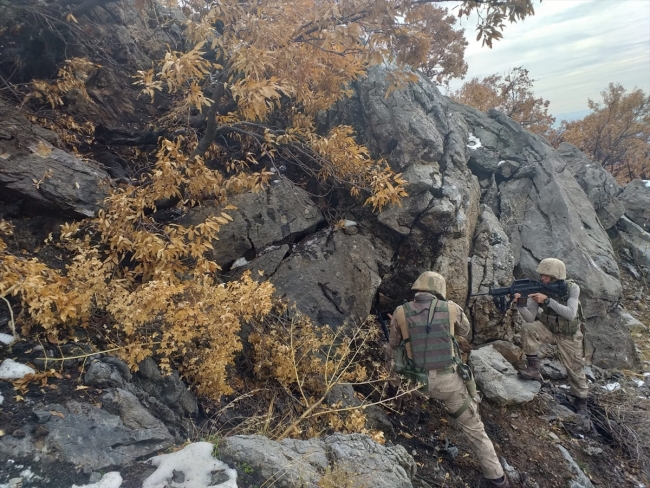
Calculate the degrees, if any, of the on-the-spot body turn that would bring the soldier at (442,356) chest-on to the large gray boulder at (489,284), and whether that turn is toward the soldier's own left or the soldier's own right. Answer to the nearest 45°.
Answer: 0° — they already face it

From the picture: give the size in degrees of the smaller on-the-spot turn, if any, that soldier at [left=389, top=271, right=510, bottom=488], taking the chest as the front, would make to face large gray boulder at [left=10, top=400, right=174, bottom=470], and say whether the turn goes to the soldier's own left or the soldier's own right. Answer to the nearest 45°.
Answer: approximately 135° to the soldier's own left

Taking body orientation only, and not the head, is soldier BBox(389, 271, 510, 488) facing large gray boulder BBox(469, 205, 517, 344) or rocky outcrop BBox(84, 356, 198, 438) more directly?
the large gray boulder

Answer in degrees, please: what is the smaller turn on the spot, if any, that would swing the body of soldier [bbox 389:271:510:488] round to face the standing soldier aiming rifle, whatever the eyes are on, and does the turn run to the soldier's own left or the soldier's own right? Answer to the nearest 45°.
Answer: approximately 45° to the soldier's own right

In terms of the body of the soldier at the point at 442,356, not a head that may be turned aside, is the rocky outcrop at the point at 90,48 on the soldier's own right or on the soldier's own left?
on the soldier's own left

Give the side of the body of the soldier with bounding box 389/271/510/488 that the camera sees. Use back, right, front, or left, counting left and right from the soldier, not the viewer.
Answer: back

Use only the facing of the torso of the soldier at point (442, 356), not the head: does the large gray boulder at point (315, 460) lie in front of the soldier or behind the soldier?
behind

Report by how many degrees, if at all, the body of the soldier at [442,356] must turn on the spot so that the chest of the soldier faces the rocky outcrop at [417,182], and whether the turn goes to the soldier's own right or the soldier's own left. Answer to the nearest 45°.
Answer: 0° — they already face it
